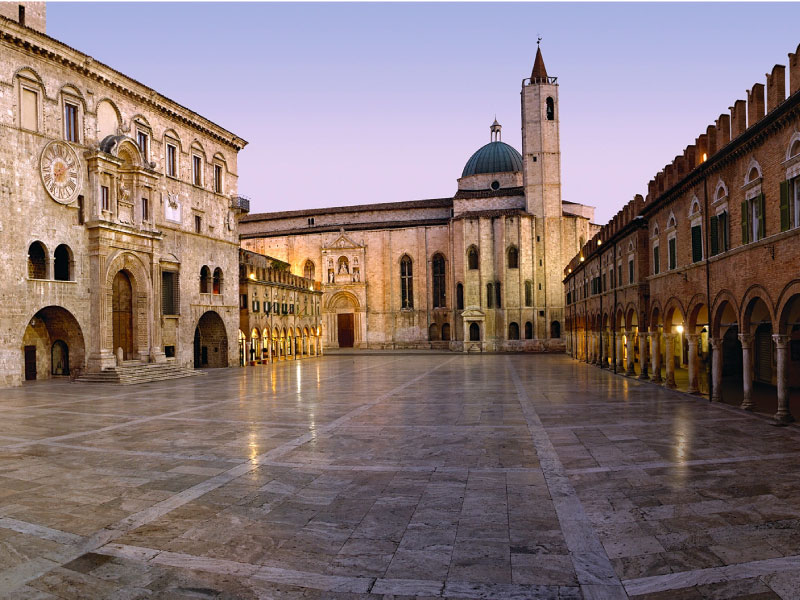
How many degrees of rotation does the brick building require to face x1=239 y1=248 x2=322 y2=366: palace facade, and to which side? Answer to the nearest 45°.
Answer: approximately 90° to its right

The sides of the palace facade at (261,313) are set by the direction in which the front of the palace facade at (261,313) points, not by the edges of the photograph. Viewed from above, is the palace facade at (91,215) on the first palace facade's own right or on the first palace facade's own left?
on the first palace facade's own right

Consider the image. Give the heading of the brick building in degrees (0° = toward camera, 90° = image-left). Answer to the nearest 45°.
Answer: approximately 45°

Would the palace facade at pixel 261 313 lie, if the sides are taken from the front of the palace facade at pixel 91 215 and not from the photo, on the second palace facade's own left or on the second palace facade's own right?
on the second palace facade's own left

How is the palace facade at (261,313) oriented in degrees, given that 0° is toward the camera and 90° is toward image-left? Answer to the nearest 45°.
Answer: approximately 315°

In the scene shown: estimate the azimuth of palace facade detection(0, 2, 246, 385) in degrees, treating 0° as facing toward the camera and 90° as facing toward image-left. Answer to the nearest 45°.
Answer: approximately 315°

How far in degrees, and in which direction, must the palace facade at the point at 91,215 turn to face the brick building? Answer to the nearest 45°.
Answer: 0° — it already faces it

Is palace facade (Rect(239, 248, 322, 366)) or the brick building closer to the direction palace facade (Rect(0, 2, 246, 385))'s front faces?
the brick building
